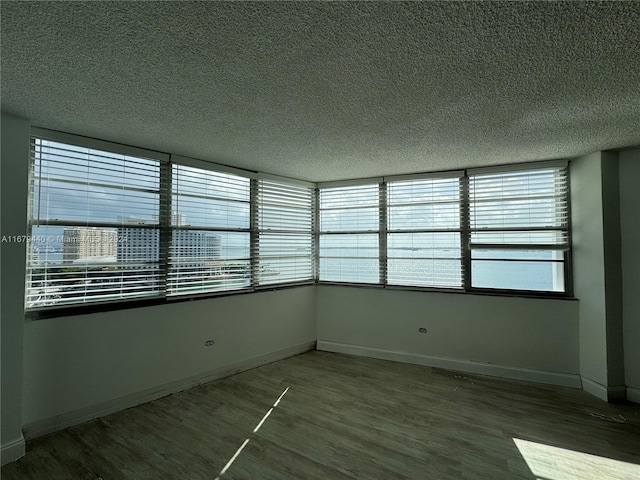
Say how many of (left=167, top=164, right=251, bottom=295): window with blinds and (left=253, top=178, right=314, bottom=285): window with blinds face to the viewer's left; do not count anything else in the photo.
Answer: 0

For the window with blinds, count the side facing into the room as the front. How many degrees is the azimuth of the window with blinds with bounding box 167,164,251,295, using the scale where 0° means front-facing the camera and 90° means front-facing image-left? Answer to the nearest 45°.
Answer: approximately 315°

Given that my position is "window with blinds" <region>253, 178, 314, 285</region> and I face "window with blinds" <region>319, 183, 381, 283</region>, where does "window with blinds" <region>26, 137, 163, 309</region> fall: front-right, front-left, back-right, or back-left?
back-right

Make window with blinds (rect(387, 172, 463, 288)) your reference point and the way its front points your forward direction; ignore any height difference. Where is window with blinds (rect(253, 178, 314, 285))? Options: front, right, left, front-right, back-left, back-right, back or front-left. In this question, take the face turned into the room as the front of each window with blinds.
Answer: front-right

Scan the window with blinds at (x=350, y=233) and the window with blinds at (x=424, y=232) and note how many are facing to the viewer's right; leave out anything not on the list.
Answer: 0

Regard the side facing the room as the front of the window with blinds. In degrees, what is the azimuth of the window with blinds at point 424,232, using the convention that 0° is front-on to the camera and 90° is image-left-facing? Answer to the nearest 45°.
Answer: approximately 45°

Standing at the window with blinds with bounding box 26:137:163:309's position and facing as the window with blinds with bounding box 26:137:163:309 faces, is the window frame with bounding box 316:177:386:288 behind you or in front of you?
in front

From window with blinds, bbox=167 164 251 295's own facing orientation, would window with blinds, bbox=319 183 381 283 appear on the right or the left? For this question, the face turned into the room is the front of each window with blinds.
on its left

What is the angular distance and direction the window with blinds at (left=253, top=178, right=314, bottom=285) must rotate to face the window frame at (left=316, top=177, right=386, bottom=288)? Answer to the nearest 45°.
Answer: approximately 45° to its left

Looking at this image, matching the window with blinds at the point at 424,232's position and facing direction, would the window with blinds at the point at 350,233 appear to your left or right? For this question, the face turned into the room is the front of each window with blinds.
on your right

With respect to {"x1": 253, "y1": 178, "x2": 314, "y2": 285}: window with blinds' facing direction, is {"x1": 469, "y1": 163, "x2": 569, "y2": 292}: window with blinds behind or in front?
in front

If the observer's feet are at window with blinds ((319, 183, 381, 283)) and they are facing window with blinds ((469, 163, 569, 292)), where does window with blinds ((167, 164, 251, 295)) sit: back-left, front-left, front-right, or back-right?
back-right
